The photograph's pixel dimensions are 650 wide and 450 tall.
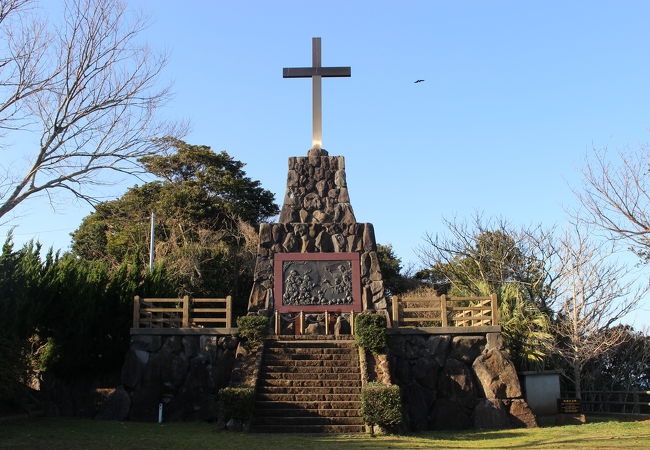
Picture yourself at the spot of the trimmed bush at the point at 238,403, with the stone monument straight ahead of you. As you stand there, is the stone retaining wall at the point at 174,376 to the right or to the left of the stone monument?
left

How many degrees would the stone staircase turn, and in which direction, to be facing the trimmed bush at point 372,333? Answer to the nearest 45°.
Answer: approximately 135° to its left

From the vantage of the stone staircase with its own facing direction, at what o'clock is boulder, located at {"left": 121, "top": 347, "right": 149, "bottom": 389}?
The boulder is roughly at 4 o'clock from the stone staircase.

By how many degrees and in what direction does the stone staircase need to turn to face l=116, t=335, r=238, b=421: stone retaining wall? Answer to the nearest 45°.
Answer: approximately 135° to its right

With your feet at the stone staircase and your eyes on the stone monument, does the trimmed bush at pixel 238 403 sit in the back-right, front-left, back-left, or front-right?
back-left

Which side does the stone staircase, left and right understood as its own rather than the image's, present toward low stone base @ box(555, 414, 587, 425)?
left

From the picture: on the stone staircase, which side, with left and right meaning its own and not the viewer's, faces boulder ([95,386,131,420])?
right

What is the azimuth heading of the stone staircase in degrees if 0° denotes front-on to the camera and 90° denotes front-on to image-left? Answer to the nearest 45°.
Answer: approximately 0°

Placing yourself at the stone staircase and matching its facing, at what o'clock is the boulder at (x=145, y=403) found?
The boulder is roughly at 4 o'clock from the stone staircase.
